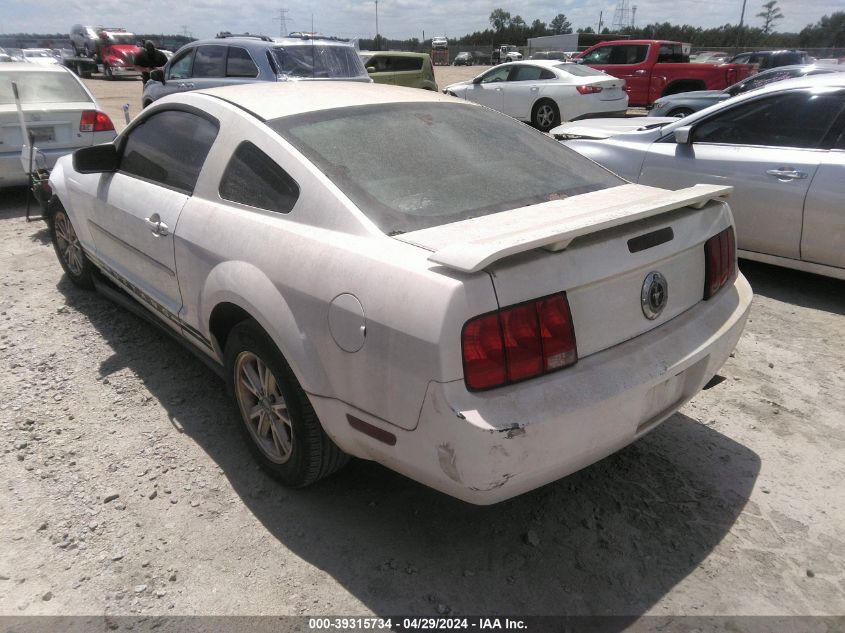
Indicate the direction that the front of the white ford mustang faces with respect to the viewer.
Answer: facing away from the viewer and to the left of the viewer

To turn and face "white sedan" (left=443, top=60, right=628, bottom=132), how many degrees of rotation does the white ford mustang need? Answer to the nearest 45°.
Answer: approximately 45° to its right

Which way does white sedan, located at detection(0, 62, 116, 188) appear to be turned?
away from the camera

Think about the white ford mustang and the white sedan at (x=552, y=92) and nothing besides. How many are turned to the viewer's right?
0

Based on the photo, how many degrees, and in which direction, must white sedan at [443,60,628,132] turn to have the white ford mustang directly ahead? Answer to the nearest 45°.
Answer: approximately 135° to its left

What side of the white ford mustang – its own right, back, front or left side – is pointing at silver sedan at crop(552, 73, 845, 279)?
right

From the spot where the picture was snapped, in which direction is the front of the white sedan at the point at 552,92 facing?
facing away from the viewer and to the left of the viewer

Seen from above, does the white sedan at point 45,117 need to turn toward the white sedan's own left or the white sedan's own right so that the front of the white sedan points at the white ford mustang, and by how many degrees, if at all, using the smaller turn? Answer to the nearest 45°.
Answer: approximately 180°

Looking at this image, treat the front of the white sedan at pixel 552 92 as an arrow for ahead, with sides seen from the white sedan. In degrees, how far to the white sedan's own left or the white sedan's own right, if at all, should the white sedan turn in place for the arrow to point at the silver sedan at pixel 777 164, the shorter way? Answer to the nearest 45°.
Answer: approximately 135° to the white sedan's own left
